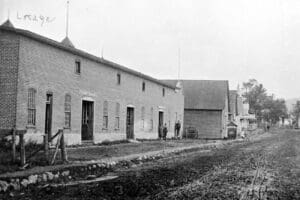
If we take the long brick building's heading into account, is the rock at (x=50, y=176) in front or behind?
in front

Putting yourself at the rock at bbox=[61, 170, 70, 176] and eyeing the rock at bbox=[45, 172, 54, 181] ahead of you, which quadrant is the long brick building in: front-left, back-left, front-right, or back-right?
back-right

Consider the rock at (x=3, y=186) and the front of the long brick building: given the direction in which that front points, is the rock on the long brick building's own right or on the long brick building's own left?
on the long brick building's own right

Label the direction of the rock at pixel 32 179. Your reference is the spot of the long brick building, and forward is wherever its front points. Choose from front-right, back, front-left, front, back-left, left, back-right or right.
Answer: front-right

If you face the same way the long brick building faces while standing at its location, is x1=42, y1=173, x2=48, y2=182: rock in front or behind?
in front

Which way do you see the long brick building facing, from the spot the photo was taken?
facing the viewer and to the right of the viewer

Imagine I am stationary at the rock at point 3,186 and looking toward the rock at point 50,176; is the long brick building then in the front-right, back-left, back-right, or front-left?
front-left

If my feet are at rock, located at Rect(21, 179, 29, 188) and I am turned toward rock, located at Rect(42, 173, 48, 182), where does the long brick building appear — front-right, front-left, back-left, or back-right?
front-left

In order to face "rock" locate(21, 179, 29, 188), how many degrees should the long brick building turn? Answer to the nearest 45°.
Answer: approximately 45° to its right
